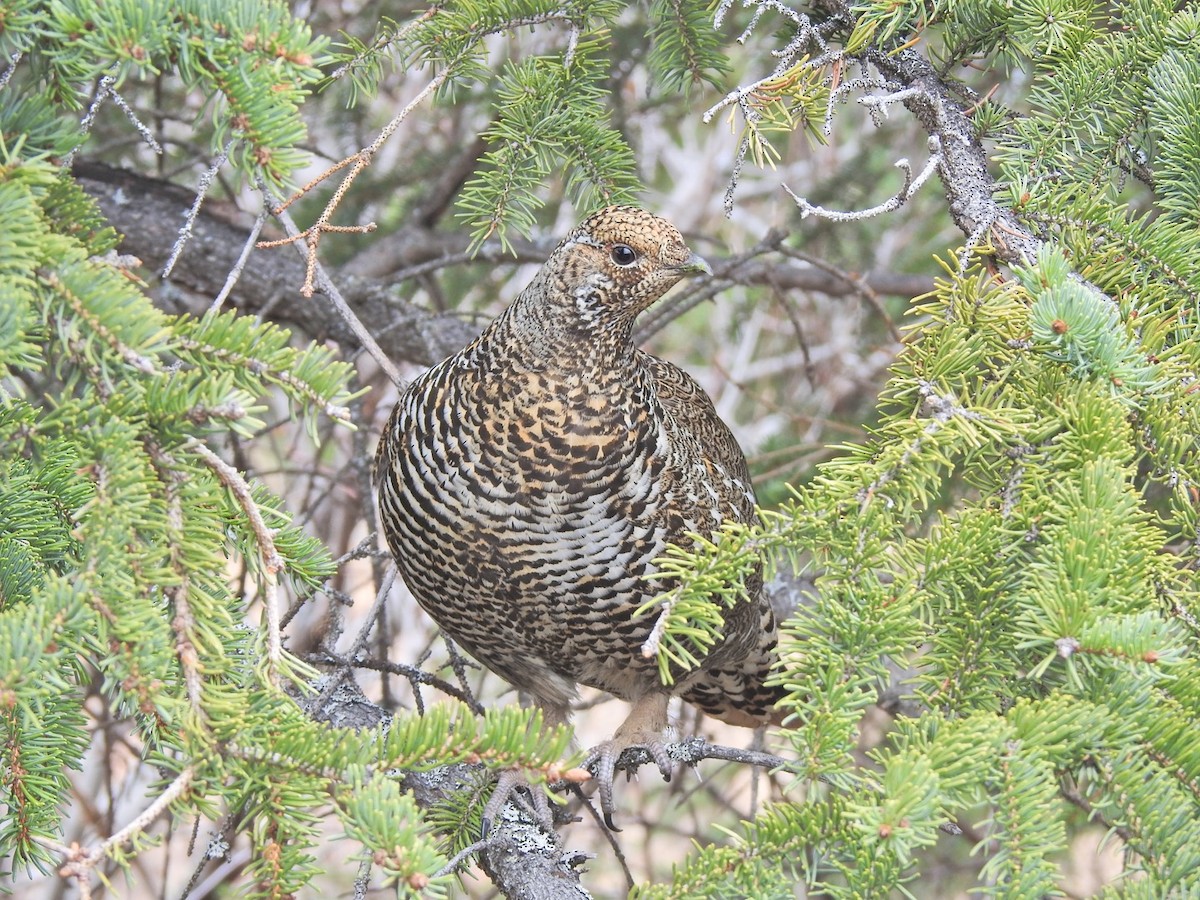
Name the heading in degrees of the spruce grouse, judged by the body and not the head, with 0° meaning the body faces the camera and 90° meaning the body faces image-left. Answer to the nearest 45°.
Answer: approximately 45°
